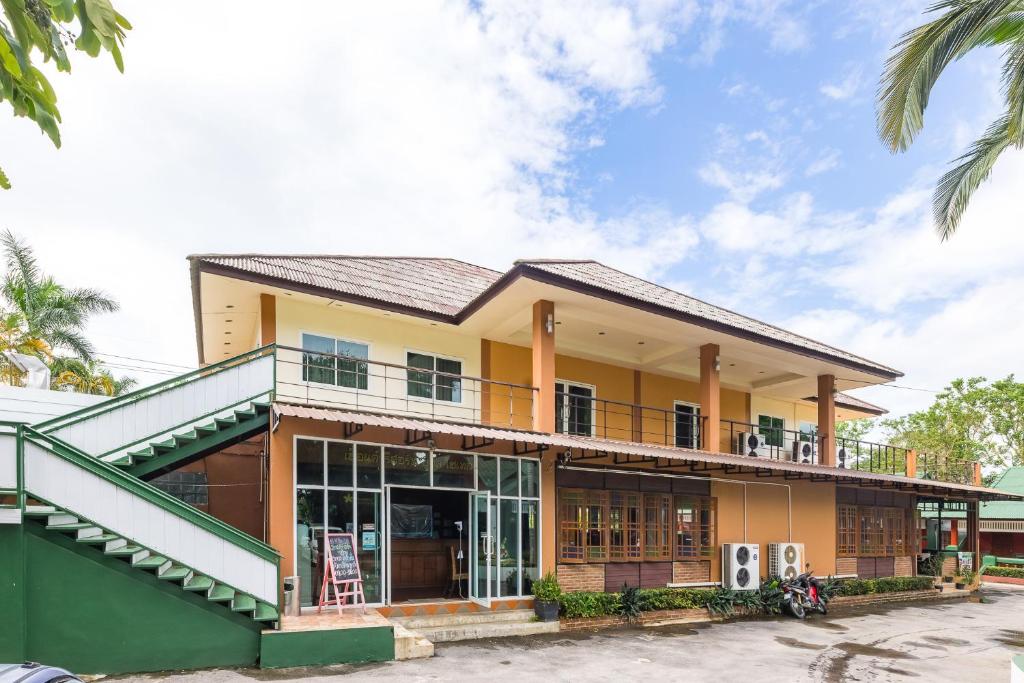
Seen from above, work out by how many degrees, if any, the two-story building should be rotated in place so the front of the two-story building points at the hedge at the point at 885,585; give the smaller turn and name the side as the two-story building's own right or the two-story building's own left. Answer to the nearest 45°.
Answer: approximately 90° to the two-story building's own left

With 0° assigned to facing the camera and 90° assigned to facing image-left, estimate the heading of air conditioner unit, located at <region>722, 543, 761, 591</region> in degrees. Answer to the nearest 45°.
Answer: approximately 315°

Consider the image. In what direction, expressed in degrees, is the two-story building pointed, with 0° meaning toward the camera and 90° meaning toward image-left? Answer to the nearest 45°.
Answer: approximately 315°

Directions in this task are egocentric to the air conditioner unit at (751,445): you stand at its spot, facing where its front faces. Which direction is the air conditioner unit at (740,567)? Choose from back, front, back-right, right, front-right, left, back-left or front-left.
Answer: front-right

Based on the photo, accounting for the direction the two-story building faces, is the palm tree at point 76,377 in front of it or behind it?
behind

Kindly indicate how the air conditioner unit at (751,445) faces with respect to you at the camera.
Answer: facing the viewer and to the right of the viewer

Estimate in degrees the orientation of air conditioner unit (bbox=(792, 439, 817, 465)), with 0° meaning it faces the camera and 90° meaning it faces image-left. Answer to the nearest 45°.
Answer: approximately 315°
